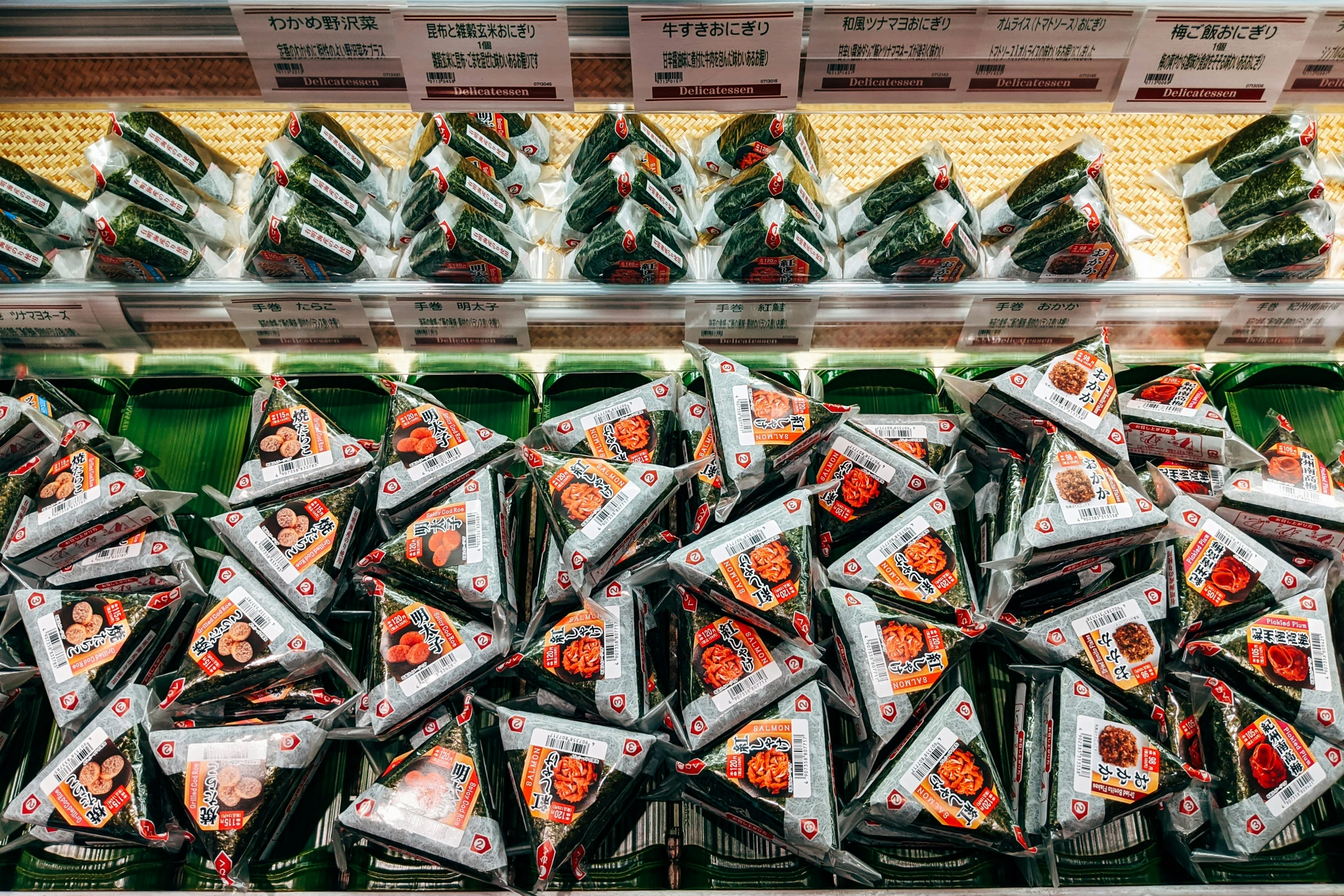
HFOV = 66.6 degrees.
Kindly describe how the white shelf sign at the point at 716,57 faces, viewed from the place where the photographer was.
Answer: facing the viewer

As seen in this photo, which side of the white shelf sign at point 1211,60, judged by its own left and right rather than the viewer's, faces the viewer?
front

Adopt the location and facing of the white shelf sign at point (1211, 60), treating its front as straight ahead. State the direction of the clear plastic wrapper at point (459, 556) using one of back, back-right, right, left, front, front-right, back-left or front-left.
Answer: right

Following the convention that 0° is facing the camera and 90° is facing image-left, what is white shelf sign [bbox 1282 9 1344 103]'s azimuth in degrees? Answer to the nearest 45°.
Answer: approximately 0°

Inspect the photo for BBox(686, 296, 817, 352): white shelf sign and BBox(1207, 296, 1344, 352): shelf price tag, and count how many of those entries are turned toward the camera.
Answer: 2

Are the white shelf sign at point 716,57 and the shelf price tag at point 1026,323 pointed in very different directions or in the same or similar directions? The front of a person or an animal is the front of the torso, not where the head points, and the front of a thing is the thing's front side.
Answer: same or similar directions

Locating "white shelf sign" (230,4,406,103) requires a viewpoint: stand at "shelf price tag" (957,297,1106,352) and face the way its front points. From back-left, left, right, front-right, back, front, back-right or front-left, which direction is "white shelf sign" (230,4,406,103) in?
front-right

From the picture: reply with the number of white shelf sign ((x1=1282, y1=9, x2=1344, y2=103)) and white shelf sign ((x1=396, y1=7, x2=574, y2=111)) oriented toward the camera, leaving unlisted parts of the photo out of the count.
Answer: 2

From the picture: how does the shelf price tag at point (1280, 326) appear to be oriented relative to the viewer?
toward the camera

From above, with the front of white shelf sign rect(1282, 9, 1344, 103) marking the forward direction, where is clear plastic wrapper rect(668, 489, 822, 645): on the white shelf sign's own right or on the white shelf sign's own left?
on the white shelf sign's own right

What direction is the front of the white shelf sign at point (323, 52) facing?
toward the camera

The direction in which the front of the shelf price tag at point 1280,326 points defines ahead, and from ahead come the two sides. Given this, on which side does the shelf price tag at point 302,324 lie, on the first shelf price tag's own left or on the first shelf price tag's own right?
on the first shelf price tag's own right
